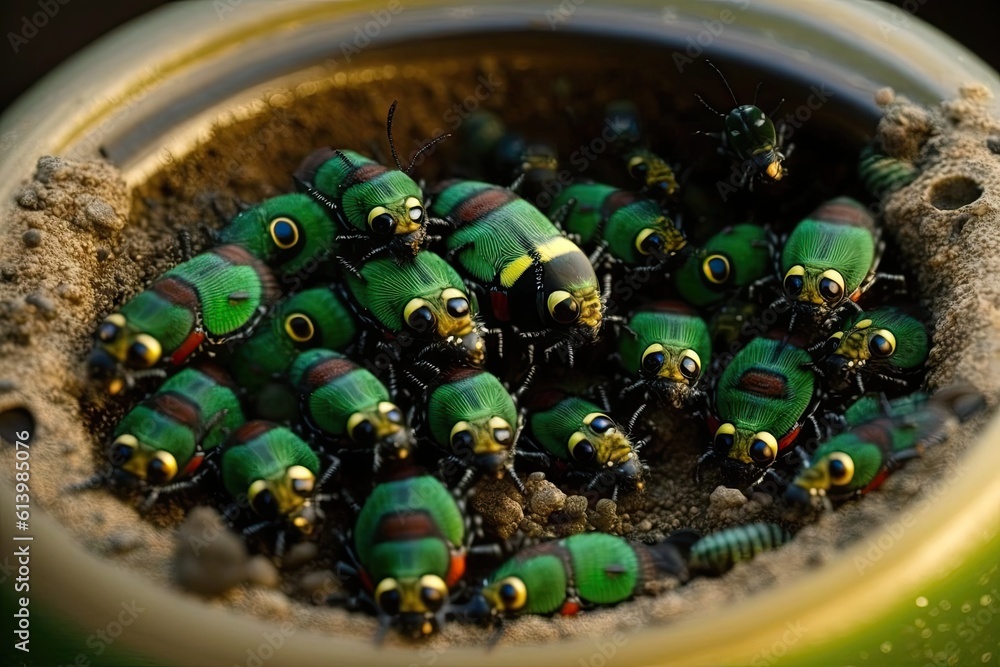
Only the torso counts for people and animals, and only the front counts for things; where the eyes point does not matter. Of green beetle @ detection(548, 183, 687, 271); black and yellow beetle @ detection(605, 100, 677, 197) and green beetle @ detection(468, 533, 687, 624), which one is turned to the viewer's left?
green beetle @ detection(468, 533, 687, 624)

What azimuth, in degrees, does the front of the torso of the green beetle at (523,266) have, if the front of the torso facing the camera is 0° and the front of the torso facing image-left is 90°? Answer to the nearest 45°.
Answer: approximately 315°

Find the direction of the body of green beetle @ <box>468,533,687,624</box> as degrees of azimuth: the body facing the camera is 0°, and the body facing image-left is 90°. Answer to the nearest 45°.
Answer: approximately 90°

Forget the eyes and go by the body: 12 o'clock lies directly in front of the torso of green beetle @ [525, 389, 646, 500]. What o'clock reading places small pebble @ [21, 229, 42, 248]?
The small pebble is roughly at 4 o'clock from the green beetle.

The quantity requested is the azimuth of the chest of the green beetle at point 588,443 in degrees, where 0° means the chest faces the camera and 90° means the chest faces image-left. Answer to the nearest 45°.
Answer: approximately 315°
